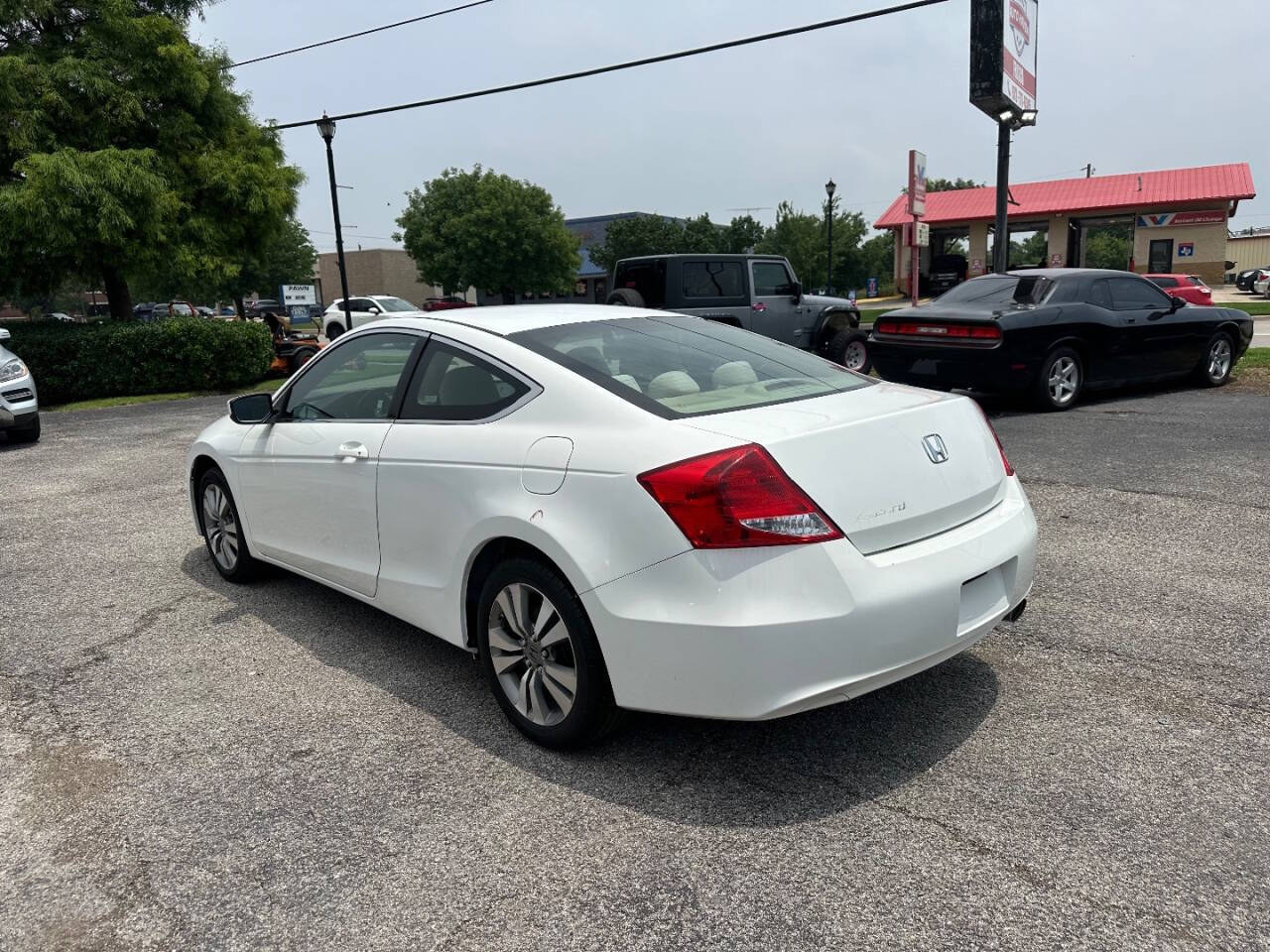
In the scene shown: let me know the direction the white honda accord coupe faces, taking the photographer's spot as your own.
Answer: facing away from the viewer and to the left of the viewer

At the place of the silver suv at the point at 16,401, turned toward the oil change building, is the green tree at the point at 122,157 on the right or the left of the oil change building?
left

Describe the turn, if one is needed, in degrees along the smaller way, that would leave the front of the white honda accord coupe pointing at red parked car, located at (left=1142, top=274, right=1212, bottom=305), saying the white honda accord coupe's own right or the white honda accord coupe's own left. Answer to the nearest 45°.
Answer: approximately 90° to the white honda accord coupe's own right

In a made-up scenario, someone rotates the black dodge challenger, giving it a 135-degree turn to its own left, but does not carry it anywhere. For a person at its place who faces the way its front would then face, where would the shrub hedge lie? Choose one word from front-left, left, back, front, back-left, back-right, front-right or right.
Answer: front

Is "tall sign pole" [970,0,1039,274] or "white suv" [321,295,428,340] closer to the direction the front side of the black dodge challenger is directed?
the tall sign pole

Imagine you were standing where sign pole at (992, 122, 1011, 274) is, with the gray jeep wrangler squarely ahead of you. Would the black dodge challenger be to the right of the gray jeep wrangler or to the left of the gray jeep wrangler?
left

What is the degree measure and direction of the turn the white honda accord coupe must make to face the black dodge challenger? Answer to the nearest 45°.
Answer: approximately 90° to its right

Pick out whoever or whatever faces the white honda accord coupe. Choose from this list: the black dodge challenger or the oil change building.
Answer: the oil change building

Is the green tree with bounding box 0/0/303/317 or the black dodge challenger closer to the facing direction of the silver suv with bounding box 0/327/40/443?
the black dodge challenger

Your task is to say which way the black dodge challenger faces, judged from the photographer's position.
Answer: facing away from the viewer and to the right of the viewer
